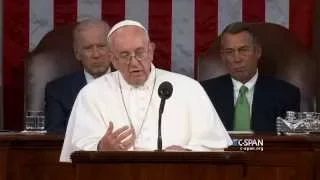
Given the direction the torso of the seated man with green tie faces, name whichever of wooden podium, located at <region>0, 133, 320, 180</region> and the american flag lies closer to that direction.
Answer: the wooden podium

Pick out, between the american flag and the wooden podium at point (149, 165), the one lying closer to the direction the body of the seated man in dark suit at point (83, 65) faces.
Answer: the wooden podium

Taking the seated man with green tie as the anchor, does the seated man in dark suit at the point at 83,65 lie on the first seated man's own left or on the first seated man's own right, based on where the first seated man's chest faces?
on the first seated man's own right

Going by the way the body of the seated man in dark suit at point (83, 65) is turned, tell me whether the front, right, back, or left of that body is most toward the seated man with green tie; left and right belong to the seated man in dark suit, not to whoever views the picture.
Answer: left

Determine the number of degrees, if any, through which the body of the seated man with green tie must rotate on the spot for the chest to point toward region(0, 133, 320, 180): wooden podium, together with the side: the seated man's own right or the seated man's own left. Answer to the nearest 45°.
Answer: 0° — they already face it
